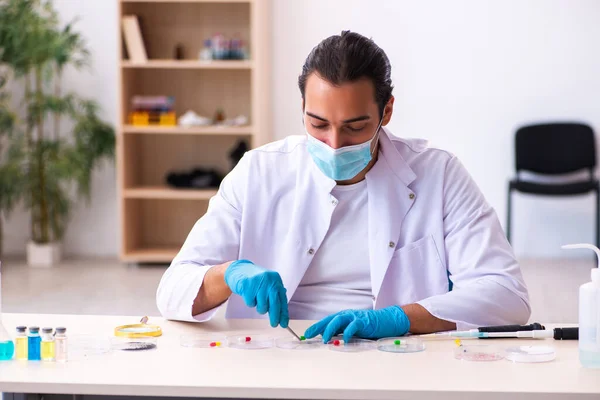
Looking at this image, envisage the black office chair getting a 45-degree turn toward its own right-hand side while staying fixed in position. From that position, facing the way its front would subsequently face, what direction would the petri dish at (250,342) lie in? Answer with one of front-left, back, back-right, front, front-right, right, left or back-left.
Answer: front-left

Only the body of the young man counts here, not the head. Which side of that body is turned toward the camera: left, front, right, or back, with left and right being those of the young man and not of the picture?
front

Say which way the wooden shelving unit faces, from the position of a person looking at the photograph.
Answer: facing the viewer

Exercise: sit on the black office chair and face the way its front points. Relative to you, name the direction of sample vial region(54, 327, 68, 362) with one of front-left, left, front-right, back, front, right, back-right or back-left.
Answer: front

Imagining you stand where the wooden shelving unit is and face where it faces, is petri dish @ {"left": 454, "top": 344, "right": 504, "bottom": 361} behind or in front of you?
in front

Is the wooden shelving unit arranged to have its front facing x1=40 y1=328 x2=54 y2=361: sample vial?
yes

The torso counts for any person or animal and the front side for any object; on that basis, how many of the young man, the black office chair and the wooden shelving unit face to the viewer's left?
0

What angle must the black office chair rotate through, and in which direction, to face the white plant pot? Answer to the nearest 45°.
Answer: approximately 90° to its right

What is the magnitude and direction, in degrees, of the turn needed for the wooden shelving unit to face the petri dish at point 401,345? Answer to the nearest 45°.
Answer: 0° — it already faces it

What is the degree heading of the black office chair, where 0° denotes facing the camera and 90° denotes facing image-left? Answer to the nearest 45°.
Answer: approximately 0°
